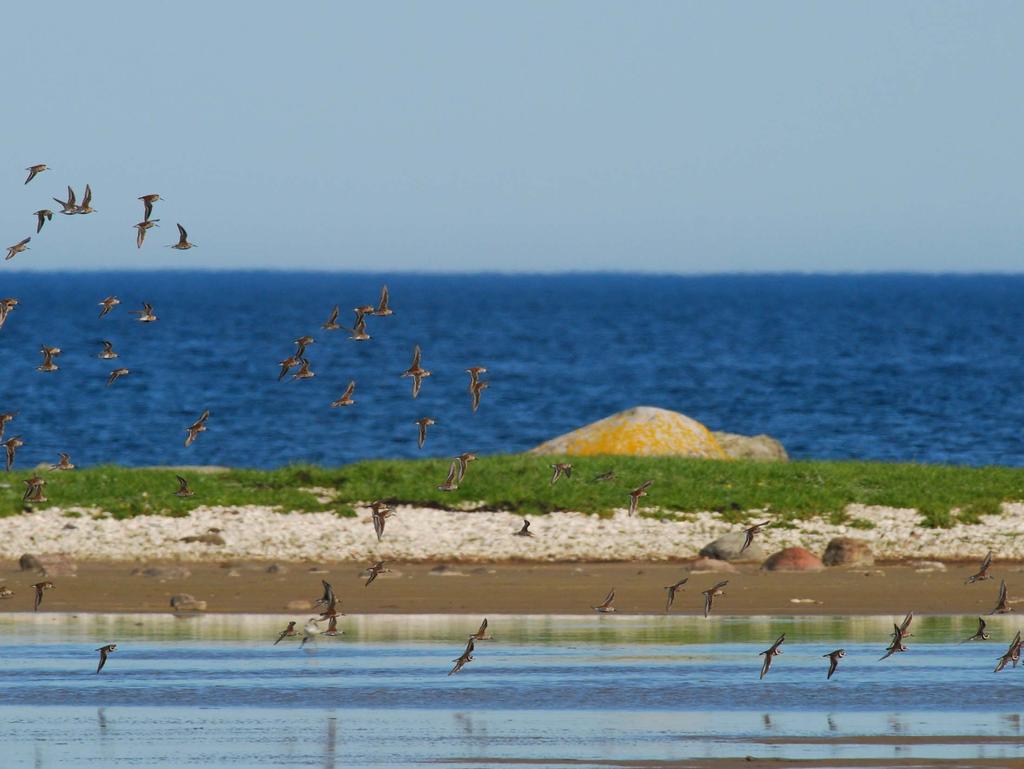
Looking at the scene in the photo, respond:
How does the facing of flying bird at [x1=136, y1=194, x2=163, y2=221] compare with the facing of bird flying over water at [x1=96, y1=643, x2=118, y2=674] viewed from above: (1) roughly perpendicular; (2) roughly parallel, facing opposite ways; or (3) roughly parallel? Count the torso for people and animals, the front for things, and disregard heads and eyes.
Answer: roughly parallel

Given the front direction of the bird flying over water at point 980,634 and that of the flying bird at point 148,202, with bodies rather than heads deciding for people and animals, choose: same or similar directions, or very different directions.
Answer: same or similar directions

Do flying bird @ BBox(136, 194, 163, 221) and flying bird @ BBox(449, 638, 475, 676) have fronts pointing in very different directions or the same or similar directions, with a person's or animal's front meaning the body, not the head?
same or similar directions

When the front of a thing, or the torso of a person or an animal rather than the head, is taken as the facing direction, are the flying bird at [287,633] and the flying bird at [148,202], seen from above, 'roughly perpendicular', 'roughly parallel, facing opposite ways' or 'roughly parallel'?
roughly parallel
